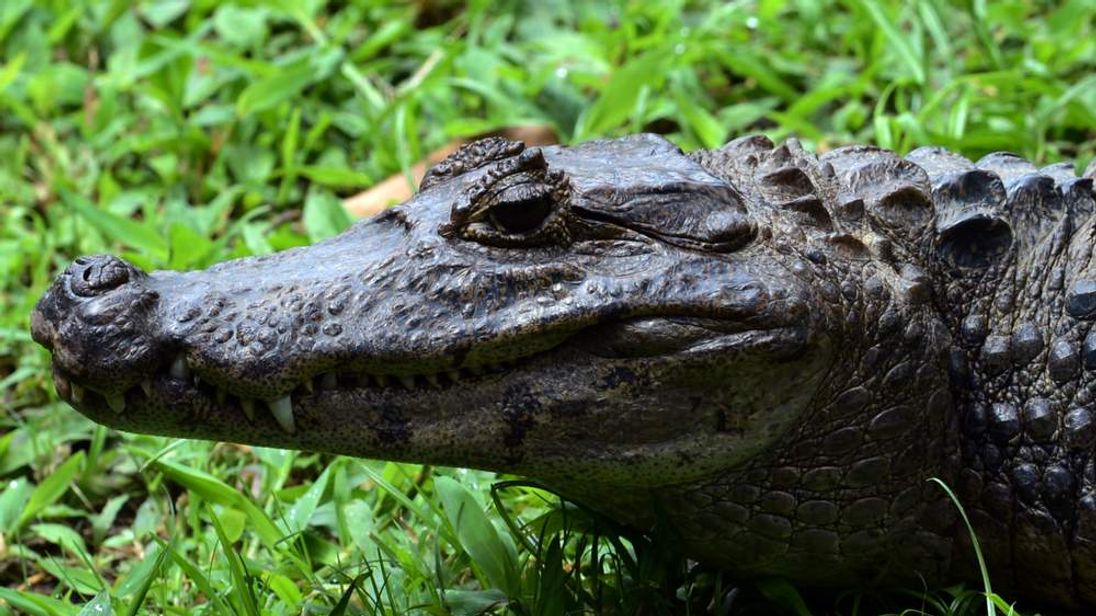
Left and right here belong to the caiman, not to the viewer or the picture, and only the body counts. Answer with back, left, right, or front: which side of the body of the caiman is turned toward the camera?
left

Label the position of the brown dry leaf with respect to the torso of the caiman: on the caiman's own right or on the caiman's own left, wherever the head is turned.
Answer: on the caiman's own right
